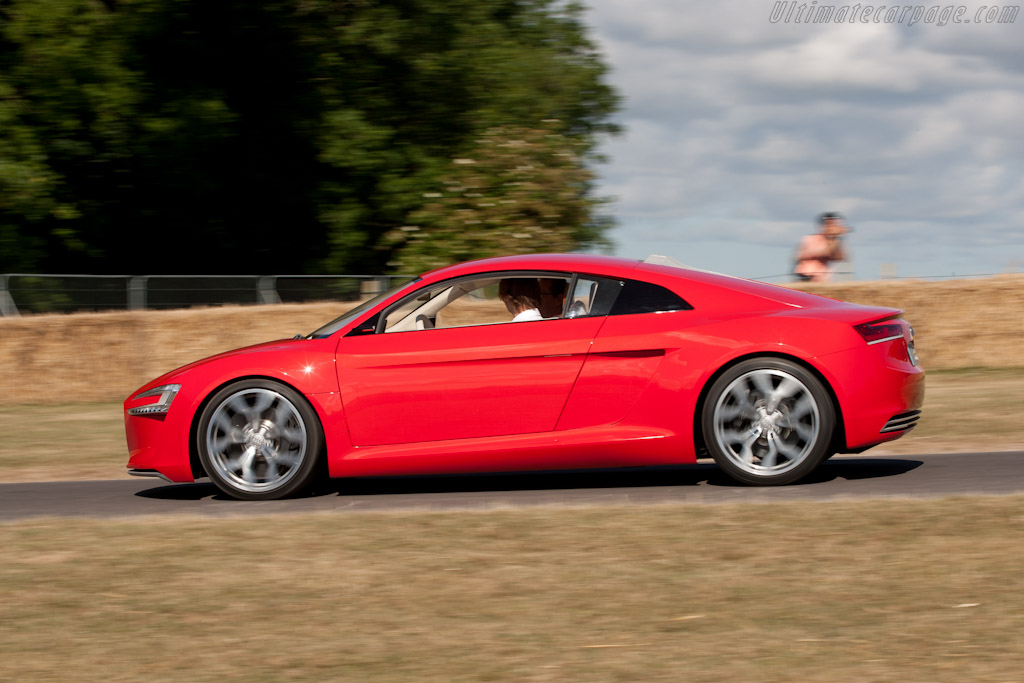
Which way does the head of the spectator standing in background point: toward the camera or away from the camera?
toward the camera

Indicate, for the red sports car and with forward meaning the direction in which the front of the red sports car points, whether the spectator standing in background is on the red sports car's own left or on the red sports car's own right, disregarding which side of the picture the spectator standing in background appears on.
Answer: on the red sports car's own right

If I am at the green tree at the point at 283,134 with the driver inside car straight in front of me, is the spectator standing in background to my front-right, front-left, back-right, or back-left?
front-left

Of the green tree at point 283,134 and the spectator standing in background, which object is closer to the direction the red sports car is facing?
the green tree

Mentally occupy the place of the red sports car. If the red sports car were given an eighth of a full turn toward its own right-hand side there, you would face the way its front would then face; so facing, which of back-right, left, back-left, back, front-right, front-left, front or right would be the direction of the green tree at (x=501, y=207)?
front-right

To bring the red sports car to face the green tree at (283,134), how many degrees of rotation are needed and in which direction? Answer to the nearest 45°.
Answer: approximately 90° to its right

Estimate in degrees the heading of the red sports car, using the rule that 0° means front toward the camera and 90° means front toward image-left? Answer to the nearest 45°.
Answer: approximately 90°

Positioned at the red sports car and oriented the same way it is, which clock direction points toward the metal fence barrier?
The metal fence barrier is roughly at 2 o'clock from the red sports car.
